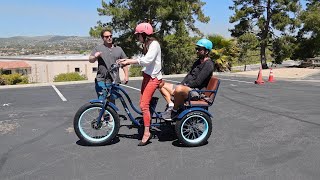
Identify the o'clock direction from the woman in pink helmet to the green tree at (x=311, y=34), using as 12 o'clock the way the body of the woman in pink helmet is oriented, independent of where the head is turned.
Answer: The green tree is roughly at 4 o'clock from the woman in pink helmet.

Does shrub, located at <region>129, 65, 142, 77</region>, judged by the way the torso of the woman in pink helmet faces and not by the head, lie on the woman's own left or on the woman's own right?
on the woman's own right

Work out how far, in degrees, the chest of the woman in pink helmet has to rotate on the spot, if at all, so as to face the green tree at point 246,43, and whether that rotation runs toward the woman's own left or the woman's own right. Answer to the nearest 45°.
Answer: approximately 90° to the woman's own right

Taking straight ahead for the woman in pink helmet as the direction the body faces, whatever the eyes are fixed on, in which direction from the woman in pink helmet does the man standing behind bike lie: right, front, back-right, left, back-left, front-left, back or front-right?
front-right

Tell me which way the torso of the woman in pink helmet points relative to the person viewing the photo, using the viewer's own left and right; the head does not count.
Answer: facing to the left of the viewer

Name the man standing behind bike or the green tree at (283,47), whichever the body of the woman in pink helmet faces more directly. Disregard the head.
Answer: the man standing behind bike

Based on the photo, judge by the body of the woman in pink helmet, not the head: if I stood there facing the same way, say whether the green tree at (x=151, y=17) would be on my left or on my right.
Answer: on my right

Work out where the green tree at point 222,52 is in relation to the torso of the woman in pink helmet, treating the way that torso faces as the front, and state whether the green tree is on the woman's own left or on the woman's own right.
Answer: on the woman's own right

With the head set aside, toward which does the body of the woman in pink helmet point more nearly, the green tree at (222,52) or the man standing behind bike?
the man standing behind bike
